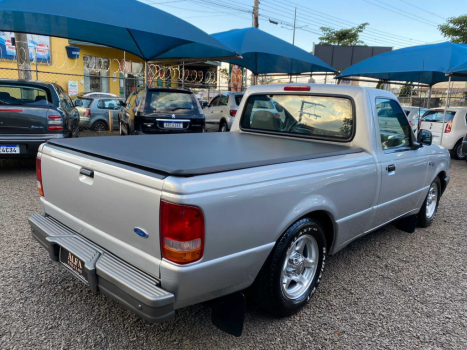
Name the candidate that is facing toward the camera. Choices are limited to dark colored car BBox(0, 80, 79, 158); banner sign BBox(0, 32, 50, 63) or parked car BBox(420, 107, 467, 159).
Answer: the banner sign

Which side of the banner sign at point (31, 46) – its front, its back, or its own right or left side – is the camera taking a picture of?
front

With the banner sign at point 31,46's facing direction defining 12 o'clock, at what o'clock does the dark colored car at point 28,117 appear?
The dark colored car is roughly at 12 o'clock from the banner sign.

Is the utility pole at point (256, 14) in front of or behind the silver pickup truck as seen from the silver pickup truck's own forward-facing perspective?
in front

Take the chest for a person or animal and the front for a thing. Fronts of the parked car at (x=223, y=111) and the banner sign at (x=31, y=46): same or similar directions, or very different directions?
very different directions

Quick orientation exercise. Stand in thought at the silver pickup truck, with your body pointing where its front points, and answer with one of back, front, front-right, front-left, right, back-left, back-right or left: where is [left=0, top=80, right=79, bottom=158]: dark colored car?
left

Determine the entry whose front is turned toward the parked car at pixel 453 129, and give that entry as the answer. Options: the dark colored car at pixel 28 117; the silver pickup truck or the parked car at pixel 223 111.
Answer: the silver pickup truck

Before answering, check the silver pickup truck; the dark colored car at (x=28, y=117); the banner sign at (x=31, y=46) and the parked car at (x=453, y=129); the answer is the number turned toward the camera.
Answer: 1

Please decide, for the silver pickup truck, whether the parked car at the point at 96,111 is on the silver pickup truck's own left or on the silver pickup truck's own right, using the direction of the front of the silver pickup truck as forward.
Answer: on the silver pickup truck's own left

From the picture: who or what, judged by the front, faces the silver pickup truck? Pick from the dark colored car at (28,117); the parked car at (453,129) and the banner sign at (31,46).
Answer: the banner sign

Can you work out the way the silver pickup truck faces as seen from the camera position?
facing away from the viewer and to the right of the viewer

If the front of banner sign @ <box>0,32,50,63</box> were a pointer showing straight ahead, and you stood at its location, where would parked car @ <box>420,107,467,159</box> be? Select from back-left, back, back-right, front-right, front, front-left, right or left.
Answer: front-left

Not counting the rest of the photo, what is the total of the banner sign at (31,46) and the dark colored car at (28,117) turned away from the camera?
1

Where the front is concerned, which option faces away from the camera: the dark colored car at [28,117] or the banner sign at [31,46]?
the dark colored car

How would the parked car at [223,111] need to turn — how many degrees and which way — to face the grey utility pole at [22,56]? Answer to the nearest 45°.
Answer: approximately 45° to its left

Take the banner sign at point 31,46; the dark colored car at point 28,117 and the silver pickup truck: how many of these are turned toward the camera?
1

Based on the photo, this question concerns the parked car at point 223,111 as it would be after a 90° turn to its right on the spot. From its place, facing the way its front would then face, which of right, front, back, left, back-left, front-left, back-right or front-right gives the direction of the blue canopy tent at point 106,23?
back

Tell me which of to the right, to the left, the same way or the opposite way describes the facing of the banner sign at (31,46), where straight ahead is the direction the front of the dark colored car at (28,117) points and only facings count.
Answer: the opposite way

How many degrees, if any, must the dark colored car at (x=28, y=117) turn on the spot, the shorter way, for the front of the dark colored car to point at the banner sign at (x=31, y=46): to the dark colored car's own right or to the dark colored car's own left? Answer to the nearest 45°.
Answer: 0° — it already faces it

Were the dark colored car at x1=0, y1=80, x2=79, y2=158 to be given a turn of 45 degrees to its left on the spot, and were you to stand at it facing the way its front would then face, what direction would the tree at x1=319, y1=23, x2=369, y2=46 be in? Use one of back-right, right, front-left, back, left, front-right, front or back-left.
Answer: right
